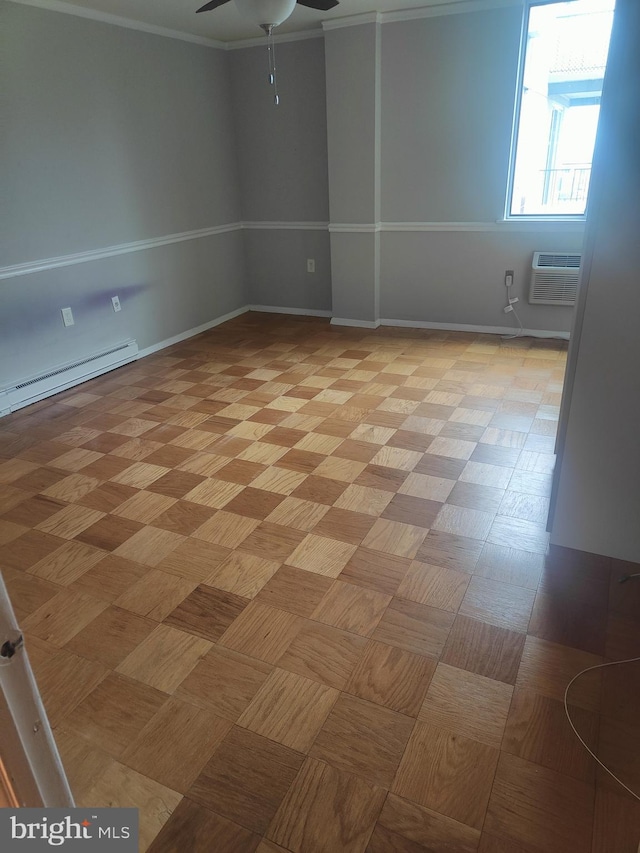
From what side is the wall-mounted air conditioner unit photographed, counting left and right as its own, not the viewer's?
front

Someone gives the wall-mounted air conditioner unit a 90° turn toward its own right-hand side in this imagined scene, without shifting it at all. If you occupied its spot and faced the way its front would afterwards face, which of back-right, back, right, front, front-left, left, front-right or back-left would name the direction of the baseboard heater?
front-left
